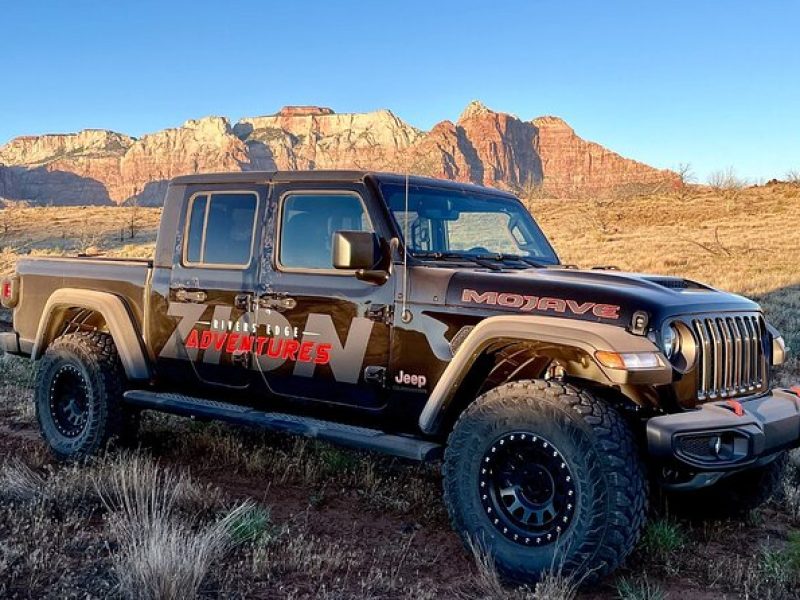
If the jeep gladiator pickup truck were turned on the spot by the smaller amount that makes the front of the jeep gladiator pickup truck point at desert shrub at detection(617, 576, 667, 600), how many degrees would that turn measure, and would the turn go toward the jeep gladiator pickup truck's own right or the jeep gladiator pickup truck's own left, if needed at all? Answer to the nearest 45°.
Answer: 0° — it already faces it

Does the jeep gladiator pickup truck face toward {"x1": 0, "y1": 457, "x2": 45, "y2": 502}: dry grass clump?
no

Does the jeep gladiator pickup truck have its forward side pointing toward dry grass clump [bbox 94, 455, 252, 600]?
no

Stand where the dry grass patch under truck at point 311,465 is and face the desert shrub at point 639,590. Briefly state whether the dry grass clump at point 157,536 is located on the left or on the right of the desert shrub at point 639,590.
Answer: right

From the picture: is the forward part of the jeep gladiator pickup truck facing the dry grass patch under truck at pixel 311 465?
no

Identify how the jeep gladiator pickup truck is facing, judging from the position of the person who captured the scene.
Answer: facing the viewer and to the right of the viewer
